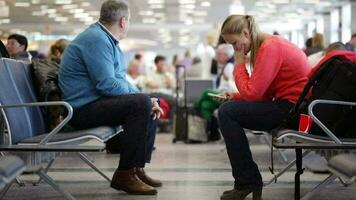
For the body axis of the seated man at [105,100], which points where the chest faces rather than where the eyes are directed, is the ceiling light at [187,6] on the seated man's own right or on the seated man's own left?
on the seated man's own left

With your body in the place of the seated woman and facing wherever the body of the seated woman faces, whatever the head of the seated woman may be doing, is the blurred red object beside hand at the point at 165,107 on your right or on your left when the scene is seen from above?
on your right

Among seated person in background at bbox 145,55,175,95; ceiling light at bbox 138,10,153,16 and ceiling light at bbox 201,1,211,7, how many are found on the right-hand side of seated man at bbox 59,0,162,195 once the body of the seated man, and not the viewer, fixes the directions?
0

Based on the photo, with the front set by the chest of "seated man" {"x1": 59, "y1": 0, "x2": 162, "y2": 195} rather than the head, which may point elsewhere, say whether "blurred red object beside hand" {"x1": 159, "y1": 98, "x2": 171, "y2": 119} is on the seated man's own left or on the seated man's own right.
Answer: on the seated man's own left

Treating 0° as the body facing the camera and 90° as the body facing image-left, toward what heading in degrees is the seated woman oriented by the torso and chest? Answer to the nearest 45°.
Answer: approximately 90°

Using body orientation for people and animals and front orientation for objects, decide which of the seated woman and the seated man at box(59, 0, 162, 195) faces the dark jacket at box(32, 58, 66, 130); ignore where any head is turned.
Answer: the seated woman

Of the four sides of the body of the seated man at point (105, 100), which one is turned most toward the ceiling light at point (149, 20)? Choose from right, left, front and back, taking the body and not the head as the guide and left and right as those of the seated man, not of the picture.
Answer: left

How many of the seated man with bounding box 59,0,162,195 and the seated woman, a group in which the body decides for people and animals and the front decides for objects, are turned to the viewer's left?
1

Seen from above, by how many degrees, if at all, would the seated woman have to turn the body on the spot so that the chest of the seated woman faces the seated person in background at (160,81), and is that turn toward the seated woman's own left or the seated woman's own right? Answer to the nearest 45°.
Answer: approximately 90° to the seated woman's own right

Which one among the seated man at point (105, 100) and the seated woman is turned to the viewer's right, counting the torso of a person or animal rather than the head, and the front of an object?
the seated man

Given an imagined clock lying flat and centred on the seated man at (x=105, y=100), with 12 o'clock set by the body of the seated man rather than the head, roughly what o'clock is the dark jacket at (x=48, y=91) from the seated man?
The dark jacket is roughly at 7 o'clock from the seated man.

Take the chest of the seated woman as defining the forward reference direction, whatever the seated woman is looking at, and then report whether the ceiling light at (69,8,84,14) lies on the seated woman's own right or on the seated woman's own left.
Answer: on the seated woman's own right

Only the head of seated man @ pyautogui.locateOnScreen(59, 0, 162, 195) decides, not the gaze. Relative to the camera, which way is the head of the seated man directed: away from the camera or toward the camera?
away from the camera

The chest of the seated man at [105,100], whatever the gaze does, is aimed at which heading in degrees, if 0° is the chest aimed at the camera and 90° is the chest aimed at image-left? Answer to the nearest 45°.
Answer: approximately 270°

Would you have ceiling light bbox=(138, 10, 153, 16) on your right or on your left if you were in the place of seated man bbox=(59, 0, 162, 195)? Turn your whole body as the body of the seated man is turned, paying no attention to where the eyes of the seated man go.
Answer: on your left

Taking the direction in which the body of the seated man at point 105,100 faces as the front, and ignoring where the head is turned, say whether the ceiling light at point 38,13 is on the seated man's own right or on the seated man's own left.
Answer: on the seated man's own left

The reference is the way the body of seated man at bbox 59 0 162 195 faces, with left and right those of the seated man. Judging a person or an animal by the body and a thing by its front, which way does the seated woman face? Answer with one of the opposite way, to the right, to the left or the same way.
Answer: the opposite way

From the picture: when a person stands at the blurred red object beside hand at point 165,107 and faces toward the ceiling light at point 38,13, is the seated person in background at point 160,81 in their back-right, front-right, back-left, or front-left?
front-right

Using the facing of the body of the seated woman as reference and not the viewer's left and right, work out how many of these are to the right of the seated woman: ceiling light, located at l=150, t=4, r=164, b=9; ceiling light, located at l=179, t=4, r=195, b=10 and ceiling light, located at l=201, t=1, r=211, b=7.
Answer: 3
